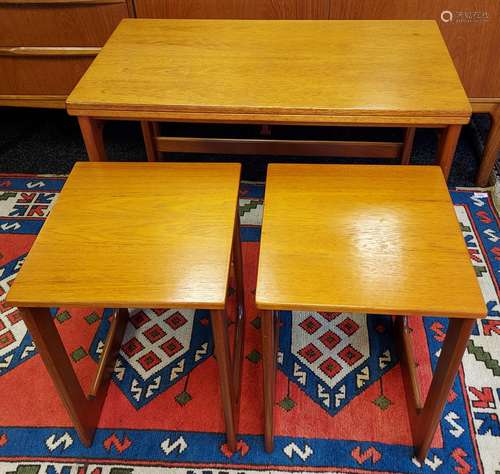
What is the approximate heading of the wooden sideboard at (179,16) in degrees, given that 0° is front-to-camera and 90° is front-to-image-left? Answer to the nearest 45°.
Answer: approximately 0°

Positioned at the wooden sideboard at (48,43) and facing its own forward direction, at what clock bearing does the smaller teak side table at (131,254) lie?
The smaller teak side table is roughly at 12 o'clock from the wooden sideboard.

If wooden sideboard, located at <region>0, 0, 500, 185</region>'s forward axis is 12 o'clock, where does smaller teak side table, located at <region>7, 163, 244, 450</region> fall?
The smaller teak side table is roughly at 12 o'clock from the wooden sideboard.
